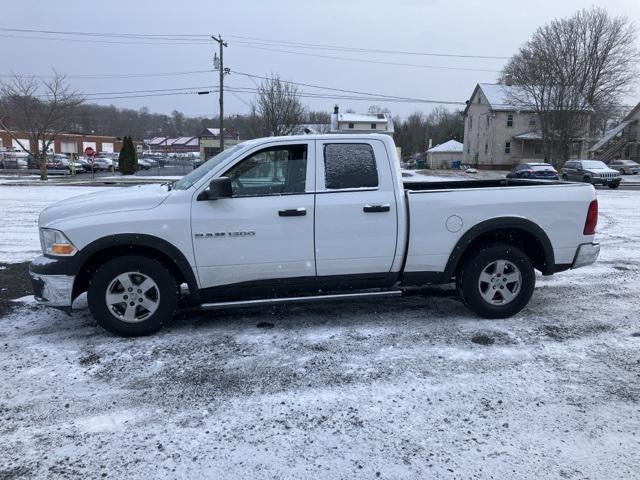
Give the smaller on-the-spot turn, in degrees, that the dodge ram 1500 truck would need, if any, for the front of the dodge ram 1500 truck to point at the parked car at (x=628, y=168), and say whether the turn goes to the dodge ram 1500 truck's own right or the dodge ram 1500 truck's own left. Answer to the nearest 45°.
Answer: approximately 135° to the dodge ram 1500 truck's own right

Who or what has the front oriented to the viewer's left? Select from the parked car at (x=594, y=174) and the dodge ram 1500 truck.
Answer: the dodge ram 1500 truck

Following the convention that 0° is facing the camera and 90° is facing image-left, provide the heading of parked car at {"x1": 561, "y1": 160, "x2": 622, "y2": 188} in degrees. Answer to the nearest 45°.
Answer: approximately 315°

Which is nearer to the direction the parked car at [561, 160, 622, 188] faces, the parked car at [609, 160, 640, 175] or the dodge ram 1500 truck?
the dodge ram 1500 truck

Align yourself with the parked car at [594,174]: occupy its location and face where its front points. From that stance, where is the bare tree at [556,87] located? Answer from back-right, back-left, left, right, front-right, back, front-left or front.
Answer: back-left

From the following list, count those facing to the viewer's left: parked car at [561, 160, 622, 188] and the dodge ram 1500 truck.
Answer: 1

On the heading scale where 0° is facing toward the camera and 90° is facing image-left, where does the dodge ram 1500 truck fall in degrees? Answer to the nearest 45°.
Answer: approximately 90°

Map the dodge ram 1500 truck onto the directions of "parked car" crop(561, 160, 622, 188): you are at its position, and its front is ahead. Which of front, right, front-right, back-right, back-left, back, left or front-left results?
front-right

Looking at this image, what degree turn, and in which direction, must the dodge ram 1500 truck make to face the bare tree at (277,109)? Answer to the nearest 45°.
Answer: approximately 90° to its right

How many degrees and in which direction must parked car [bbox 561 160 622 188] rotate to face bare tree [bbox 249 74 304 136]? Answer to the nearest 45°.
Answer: approximately 135° to its right

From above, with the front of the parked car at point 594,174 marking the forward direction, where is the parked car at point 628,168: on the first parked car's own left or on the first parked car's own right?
on the first parked car's own left
